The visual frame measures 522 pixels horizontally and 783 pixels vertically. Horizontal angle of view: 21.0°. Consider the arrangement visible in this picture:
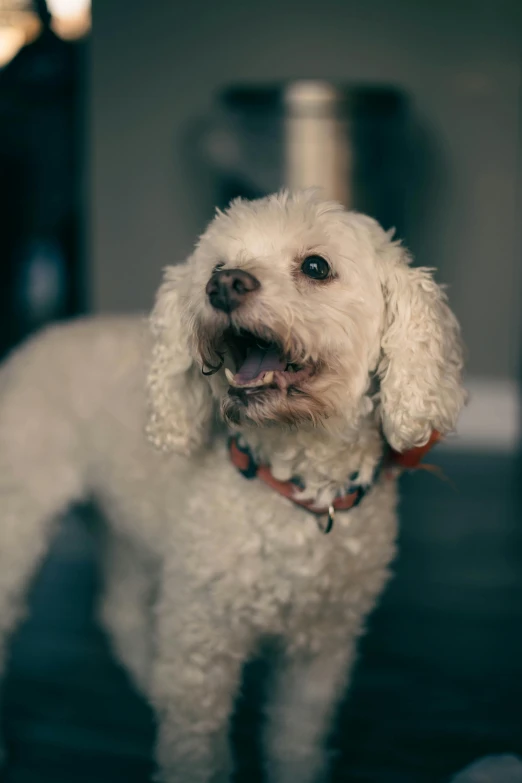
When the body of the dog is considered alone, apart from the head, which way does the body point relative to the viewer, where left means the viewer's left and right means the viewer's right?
facing the viewer and to the right of the viewer
